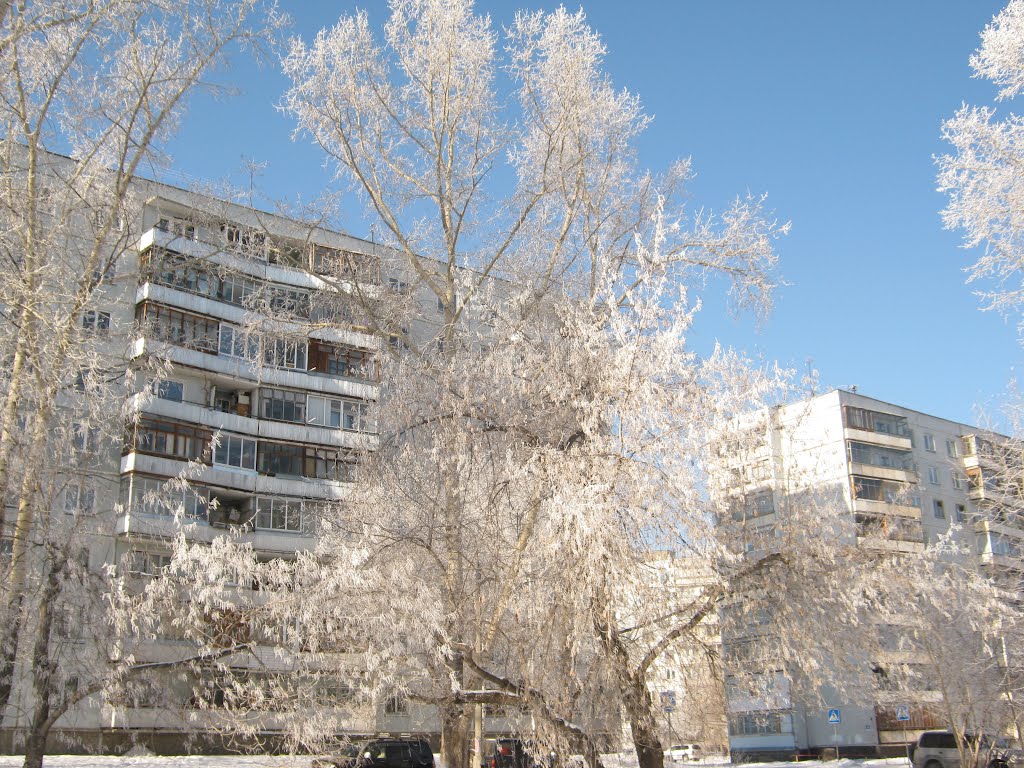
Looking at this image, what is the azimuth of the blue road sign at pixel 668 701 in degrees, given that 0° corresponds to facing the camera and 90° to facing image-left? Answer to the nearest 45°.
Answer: approximately 0°
